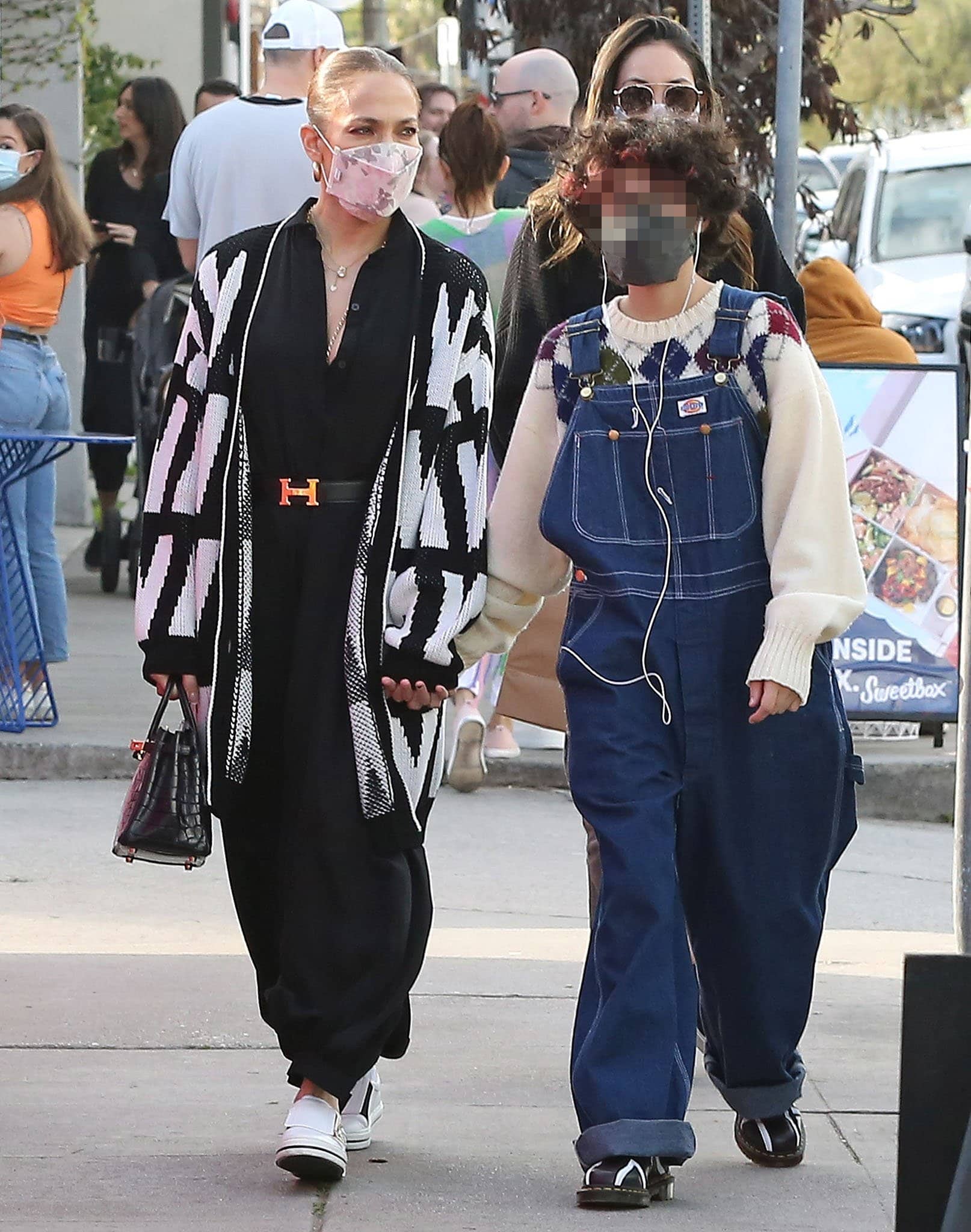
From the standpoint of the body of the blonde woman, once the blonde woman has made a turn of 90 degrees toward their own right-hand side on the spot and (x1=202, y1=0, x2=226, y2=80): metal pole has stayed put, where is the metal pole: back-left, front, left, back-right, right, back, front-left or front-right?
right

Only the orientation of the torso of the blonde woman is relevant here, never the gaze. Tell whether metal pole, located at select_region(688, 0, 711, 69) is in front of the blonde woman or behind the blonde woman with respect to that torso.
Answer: behind

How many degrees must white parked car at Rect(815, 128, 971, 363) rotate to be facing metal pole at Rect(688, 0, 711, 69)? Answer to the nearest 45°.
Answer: approximately 45° to its right

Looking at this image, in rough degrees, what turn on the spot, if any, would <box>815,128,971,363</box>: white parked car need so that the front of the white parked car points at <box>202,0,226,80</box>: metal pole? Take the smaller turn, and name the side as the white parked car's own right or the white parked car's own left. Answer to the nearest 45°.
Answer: approximately 135° to the white parked car's own right

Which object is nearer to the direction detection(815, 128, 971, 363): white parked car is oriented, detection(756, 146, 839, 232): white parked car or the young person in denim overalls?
the young person in denim overalls

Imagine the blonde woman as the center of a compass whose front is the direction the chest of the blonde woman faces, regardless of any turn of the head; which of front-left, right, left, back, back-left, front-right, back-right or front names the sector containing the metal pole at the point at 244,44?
back

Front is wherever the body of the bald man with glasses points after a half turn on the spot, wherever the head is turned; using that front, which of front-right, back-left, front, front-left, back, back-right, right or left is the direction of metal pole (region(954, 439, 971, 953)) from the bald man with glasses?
right

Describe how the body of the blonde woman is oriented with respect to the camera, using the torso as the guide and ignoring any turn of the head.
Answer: toward the camera
